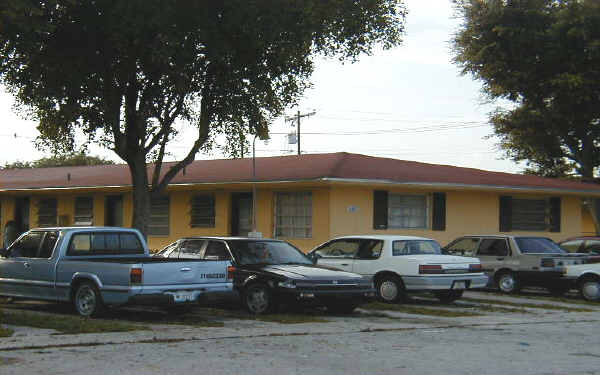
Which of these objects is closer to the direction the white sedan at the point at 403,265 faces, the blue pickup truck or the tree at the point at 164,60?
the tree

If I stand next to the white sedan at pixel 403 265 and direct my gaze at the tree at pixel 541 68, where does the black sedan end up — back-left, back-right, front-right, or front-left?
back-left

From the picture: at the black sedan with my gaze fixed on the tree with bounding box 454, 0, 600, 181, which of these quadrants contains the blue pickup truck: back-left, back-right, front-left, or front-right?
back-left

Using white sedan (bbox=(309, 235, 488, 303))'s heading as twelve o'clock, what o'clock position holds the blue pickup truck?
The blue pickup truck is roughly at 9 o'clock from the white sedan.

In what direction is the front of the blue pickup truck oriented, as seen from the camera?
facing away from the viewer and to the left of the viewer

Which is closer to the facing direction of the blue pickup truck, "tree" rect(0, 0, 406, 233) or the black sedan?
the tree

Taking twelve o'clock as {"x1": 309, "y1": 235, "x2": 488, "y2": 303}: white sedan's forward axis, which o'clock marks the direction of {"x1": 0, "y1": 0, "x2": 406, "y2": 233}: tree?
The tree is roughly at 11 o'clock from the white sedan.

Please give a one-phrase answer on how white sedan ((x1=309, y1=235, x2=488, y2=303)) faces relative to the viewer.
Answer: facing away from the viewer and to the left of the viewer

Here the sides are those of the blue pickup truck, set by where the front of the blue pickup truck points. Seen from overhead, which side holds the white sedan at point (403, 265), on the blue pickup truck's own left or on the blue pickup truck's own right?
on the blue pickup truck's own right

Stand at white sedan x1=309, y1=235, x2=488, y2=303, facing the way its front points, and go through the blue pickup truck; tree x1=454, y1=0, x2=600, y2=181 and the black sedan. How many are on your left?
2

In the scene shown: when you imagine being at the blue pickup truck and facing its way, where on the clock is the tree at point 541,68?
The tree is roughly at 3 o'clock from the blue pickup truck.
